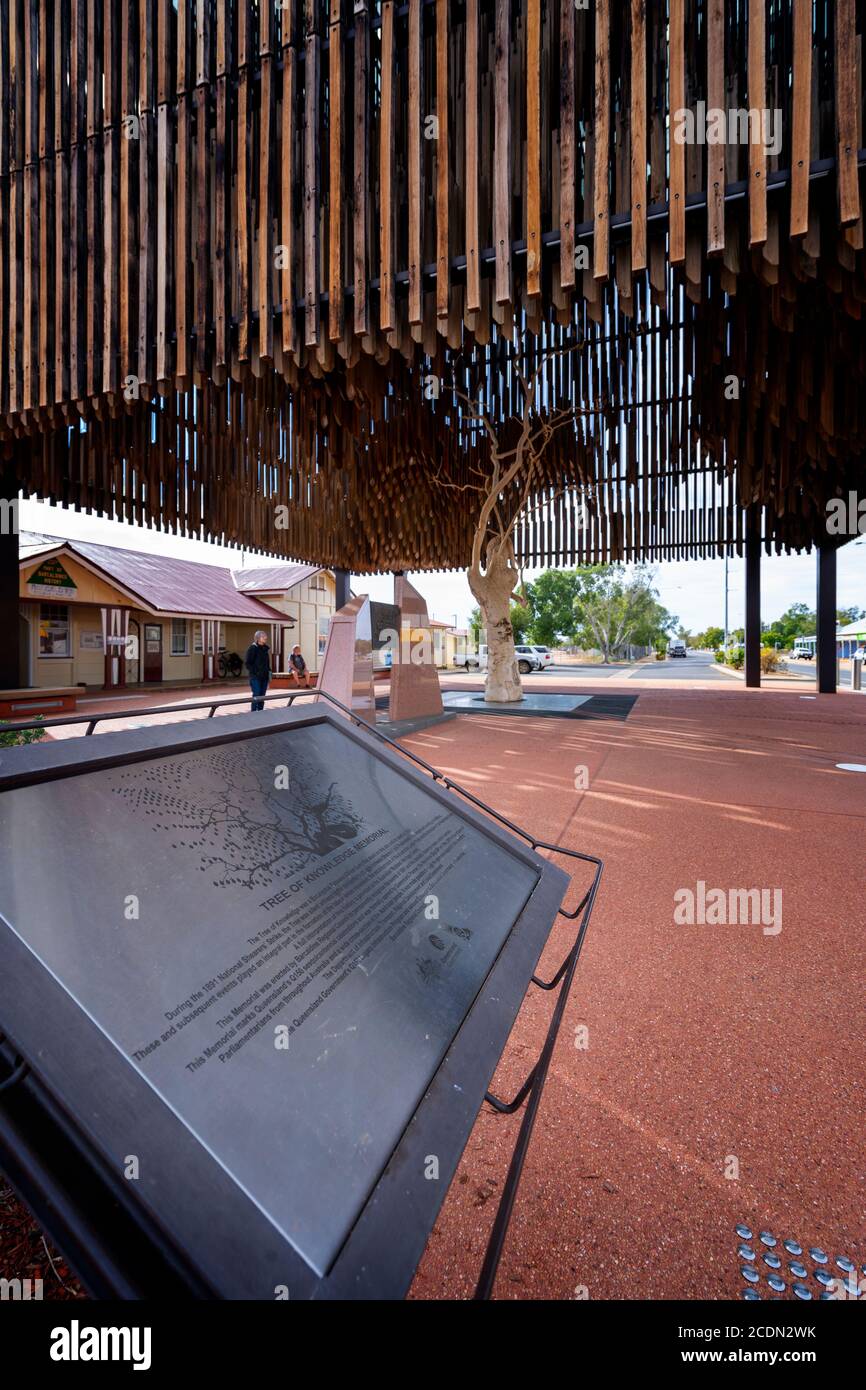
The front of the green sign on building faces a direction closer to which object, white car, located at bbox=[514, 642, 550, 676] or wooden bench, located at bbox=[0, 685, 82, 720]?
the wooden bench

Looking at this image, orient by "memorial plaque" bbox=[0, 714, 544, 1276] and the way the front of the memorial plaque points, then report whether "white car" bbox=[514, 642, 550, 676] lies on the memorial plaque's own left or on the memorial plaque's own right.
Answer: on the memorial plaque's own left

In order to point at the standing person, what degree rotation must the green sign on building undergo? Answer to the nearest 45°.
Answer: approximately 45° to its left

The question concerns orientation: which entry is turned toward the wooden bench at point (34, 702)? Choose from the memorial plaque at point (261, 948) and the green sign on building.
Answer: the green sign on building

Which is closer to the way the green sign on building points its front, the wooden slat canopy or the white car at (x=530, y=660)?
the wooden slat canopy

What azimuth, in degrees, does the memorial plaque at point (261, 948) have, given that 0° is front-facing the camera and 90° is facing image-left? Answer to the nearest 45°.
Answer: approximately 315°

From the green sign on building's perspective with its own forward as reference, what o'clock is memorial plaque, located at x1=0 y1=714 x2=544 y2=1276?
The memorial plaque is roughly at 12 o'clock from the green sign on building.

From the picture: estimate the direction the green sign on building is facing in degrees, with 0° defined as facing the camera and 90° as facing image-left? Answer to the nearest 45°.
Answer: approximately 0°

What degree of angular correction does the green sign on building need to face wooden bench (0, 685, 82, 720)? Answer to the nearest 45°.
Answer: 0° — it already faces it
